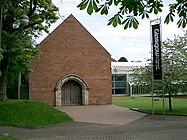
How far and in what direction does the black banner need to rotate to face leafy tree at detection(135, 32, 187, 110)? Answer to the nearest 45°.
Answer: approximately 135° to its left

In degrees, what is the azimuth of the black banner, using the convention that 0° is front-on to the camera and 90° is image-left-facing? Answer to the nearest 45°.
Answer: approximately 0°
